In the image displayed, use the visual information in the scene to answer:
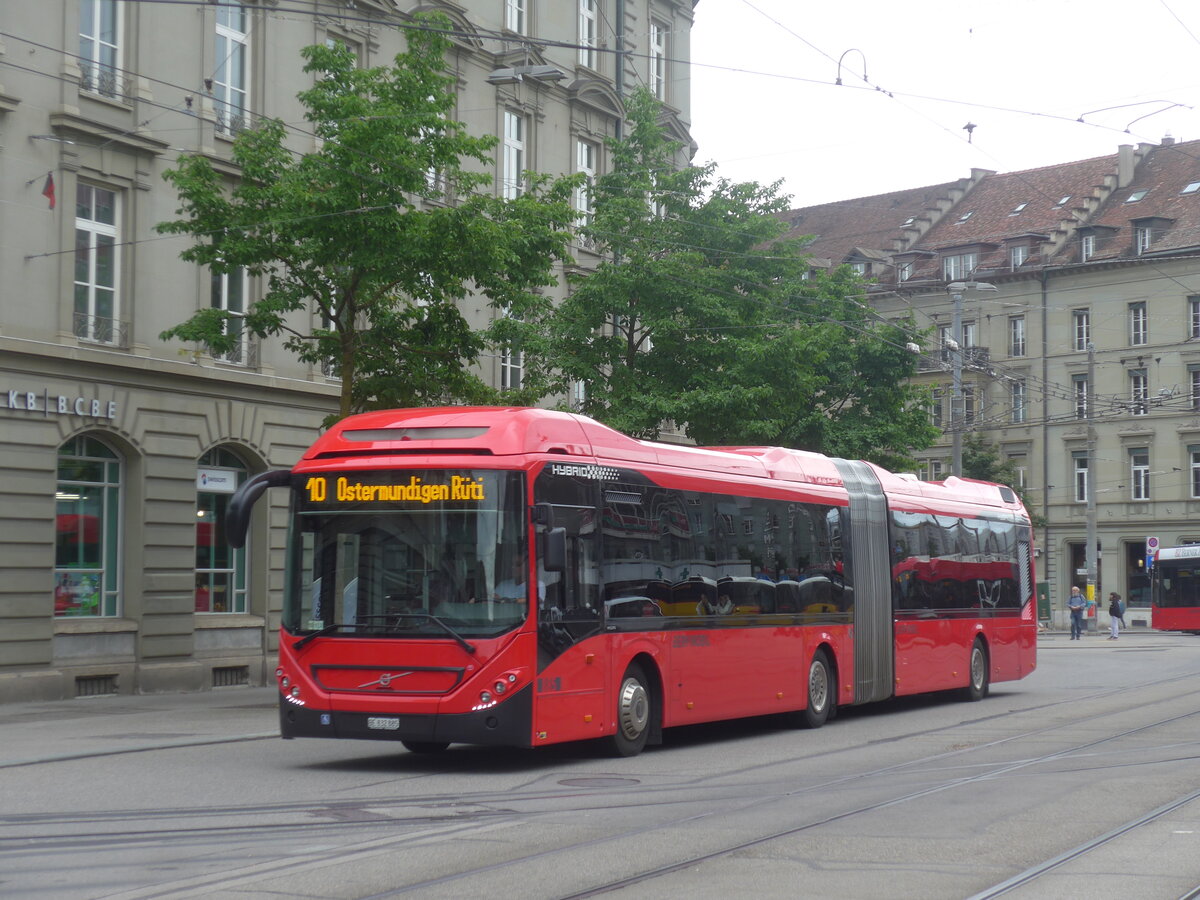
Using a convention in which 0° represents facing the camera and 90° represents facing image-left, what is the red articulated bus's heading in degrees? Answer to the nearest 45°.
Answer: approximately 45°

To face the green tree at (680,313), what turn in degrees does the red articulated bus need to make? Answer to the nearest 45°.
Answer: approximately 135° to its right

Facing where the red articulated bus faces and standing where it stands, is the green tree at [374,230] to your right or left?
on your right
